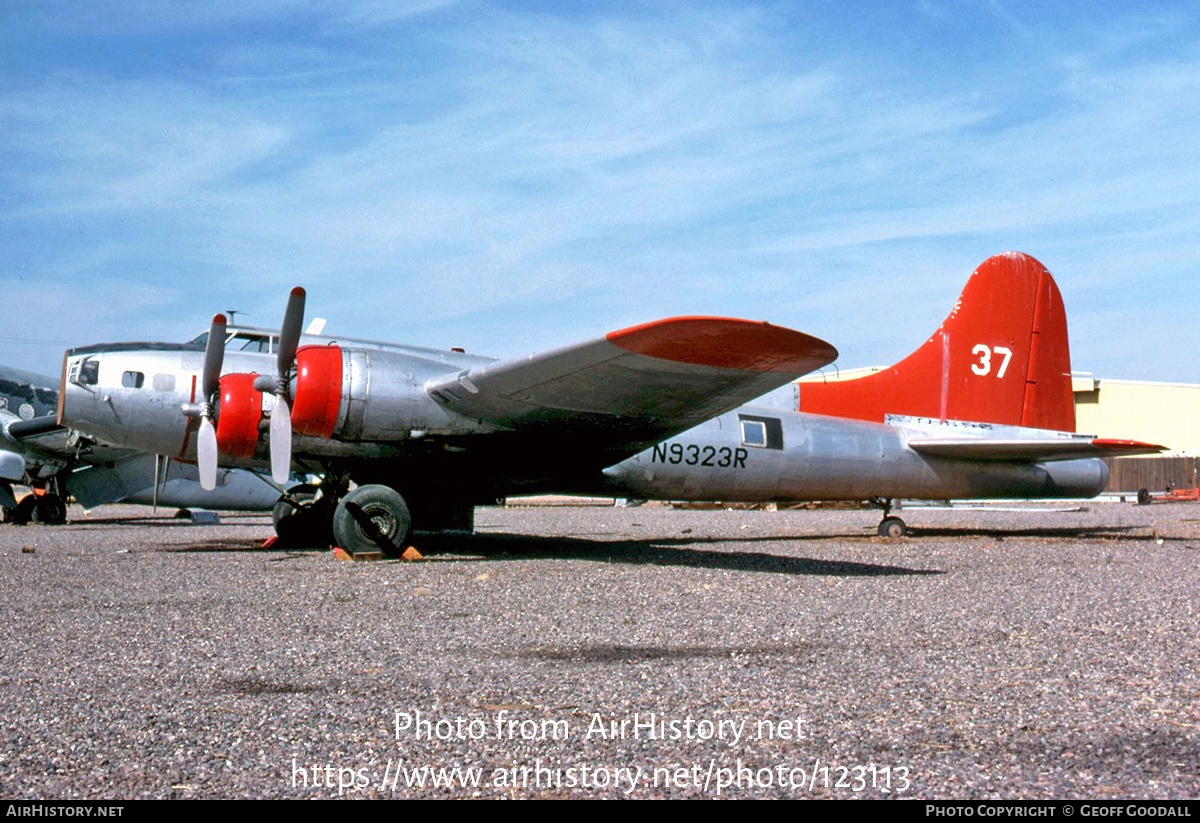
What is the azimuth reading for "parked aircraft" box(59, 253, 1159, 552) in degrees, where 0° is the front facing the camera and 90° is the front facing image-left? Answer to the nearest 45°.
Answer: approximately 90°

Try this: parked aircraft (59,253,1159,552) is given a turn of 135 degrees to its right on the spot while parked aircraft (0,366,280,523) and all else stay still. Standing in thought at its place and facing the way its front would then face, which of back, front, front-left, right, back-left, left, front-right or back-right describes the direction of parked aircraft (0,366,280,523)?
left
